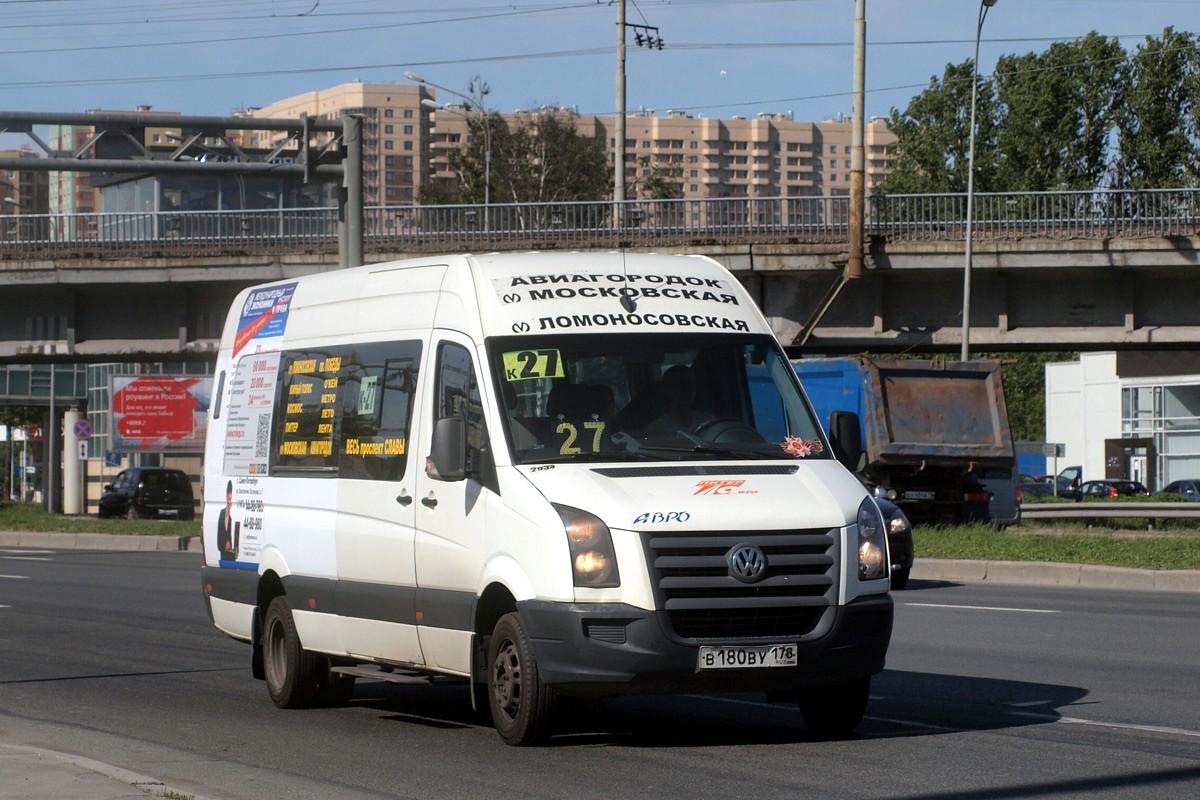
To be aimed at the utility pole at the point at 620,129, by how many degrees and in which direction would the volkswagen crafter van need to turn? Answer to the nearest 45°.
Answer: approximately 135° to its left

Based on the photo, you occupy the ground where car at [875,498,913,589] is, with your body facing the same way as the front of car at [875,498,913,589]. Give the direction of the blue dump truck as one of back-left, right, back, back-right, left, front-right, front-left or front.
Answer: back-left

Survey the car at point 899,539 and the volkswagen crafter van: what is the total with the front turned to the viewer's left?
0

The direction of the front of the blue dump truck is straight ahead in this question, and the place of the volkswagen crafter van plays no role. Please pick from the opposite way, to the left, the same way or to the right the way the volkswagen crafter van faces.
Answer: the opposite way

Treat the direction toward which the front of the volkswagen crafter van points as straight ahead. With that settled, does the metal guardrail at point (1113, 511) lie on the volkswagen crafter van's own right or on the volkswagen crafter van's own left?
on the volkswagen crafter van's own left

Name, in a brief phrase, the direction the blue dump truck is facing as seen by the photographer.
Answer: facing away from the viewer and to the left of the viewer

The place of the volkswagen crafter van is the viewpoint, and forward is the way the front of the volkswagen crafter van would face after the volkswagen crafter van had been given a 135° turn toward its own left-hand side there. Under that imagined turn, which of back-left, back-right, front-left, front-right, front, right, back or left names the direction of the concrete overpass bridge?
front

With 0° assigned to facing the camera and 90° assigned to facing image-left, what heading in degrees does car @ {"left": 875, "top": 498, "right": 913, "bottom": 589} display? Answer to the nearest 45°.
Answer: approximately 315°

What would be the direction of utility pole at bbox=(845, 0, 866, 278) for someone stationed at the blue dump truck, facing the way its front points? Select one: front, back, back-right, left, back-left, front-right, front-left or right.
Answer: front-right

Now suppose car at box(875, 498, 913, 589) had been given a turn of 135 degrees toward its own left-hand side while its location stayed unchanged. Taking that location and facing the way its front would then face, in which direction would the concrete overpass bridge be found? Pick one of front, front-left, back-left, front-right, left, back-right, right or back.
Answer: front
